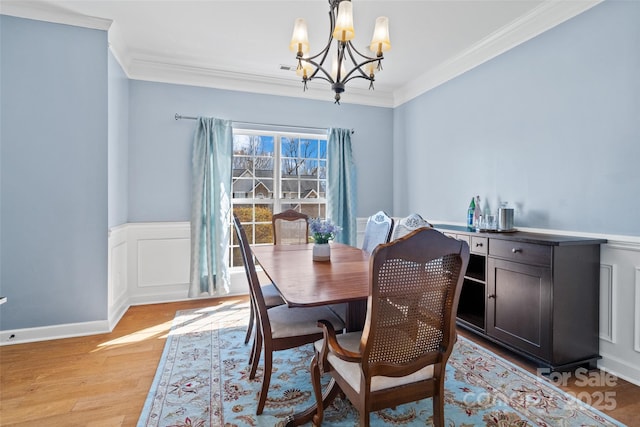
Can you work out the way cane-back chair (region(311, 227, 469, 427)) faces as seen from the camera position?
facing away from the viewer and to the left of the viewer

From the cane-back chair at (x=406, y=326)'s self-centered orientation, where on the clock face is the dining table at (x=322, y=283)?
The dining table is roughly at 12 o'clock from the cane-back chair.

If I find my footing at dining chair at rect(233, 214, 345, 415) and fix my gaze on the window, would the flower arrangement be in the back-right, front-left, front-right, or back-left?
front-right

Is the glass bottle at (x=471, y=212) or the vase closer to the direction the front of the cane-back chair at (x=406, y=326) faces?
the vase

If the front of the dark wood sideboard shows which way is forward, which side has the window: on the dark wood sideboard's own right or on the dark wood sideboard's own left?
on the dark wood sideboard's own right

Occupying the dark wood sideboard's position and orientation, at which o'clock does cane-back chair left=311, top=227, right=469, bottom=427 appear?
The cane-back chair is roughly at 11 o'clock from the dark wood sideboard.

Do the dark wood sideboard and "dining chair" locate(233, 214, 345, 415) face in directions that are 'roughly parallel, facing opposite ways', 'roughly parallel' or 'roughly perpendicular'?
roughly parallel, facing opposite ways

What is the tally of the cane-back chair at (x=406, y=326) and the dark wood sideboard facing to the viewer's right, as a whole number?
0

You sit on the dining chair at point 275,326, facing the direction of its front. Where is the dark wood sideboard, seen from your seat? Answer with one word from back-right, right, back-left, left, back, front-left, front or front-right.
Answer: front

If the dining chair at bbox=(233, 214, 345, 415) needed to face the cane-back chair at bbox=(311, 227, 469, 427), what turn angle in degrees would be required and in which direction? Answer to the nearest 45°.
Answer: approximately 45° to its right

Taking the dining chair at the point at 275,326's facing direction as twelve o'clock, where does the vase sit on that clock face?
The vase is roughly at 10 o'clock from the dining chair.

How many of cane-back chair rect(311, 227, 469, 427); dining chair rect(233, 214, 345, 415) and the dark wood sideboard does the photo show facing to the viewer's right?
1

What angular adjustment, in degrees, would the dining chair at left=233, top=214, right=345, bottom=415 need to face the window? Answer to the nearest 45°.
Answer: approximately 90° to its left

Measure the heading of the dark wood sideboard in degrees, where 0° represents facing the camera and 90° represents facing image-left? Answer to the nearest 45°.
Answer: approximately 45°

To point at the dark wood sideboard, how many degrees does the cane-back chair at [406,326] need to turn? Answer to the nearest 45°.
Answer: approximately 90° to its right

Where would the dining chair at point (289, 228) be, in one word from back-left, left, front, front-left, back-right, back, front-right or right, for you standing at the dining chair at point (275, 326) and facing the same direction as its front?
left

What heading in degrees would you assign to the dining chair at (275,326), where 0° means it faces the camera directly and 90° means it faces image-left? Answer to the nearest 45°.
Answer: approximately 270°
